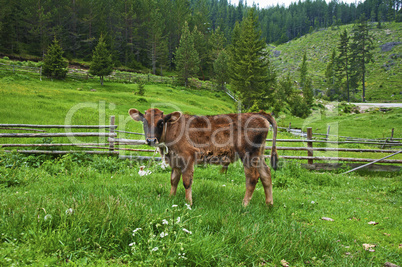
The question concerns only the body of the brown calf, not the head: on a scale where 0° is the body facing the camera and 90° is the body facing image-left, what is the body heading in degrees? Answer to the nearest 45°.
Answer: approximately 90°

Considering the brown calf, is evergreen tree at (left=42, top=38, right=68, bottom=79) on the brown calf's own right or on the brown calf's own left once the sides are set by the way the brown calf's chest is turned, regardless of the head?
on the brown calf's own right

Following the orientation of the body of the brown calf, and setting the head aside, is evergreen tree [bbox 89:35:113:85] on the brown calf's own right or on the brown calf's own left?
on the brown calf's own right

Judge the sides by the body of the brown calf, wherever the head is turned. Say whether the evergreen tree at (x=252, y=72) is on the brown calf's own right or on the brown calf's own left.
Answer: on the brown calf's own right
